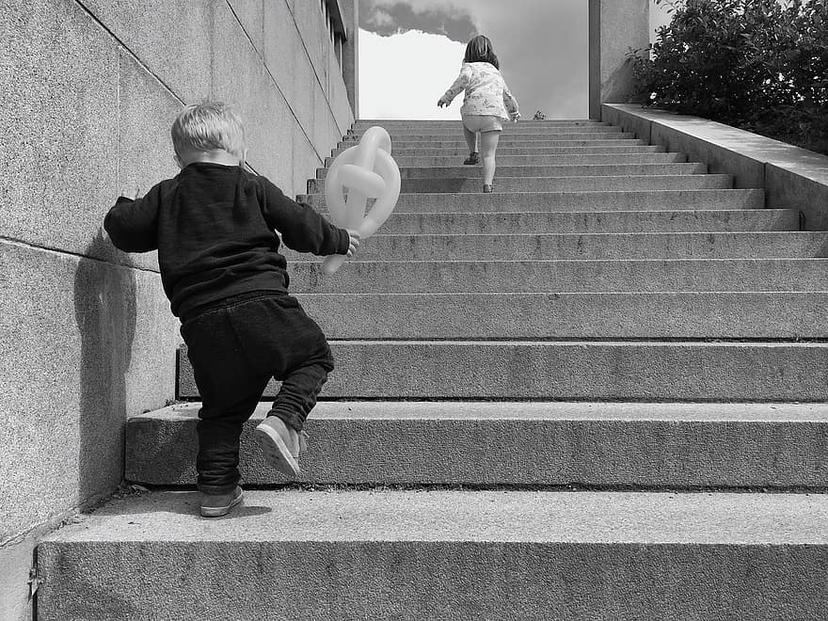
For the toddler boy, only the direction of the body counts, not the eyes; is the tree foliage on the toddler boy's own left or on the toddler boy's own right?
on the toddler boy's own right

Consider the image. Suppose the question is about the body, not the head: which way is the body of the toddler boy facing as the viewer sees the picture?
away from the camera

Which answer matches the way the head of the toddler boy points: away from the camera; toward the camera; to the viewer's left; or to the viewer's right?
away from the camera

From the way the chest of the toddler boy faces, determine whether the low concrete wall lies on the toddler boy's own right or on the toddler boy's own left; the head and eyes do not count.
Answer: on the toddler boy's own right
